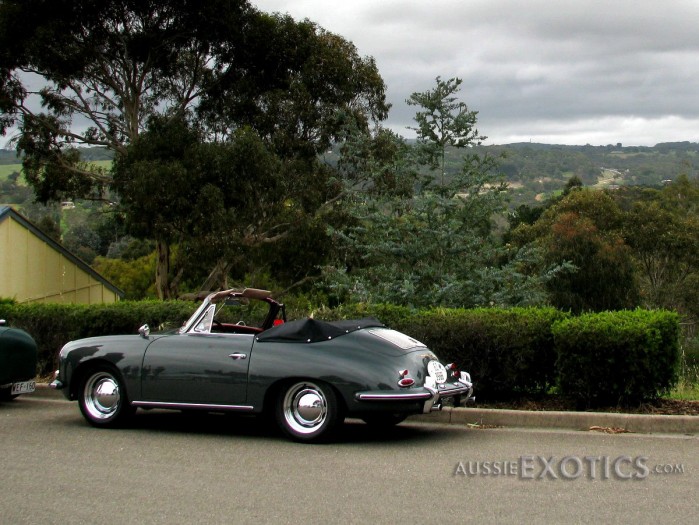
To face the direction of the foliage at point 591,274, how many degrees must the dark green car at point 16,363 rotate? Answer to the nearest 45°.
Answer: approximately 90° to its right

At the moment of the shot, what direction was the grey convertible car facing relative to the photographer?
facing away from the viewer and to the left of the viewer

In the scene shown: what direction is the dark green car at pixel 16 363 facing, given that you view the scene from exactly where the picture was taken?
facing away from the viewer and to the left of the viewer

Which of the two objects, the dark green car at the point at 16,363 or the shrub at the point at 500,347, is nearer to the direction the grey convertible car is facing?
the dark green car

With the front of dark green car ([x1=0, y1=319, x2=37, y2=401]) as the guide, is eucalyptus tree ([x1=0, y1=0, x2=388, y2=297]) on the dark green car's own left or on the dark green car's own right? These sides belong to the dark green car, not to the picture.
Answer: on the dark green car's own right
